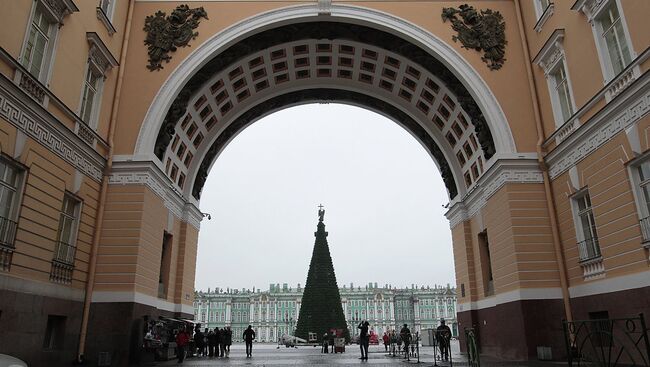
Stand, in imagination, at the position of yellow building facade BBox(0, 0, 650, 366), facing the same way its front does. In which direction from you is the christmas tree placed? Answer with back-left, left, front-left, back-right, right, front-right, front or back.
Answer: back

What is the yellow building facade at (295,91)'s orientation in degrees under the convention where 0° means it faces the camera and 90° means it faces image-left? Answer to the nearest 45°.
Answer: approximately 0°
